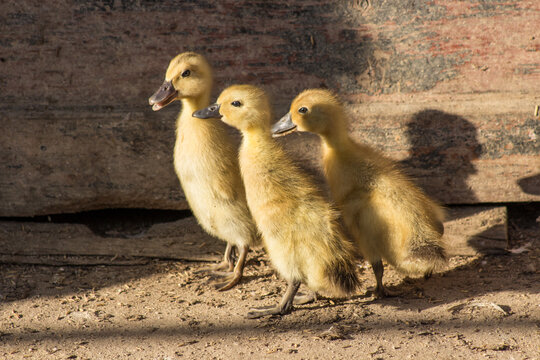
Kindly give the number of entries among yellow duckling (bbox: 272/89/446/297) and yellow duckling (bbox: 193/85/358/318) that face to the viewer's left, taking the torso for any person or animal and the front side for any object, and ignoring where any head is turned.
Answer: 2

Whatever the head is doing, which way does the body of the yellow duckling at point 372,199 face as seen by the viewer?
to the viewer's left

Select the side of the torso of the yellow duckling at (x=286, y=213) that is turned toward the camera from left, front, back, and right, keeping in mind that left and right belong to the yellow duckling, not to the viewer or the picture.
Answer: left

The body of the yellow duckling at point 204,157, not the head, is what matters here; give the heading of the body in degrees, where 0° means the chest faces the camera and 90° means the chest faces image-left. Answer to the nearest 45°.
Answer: approximately 45°

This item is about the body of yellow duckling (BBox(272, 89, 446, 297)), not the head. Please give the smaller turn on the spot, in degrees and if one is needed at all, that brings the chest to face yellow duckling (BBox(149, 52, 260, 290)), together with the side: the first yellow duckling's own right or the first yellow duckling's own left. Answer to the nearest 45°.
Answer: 0° — it already faces it
